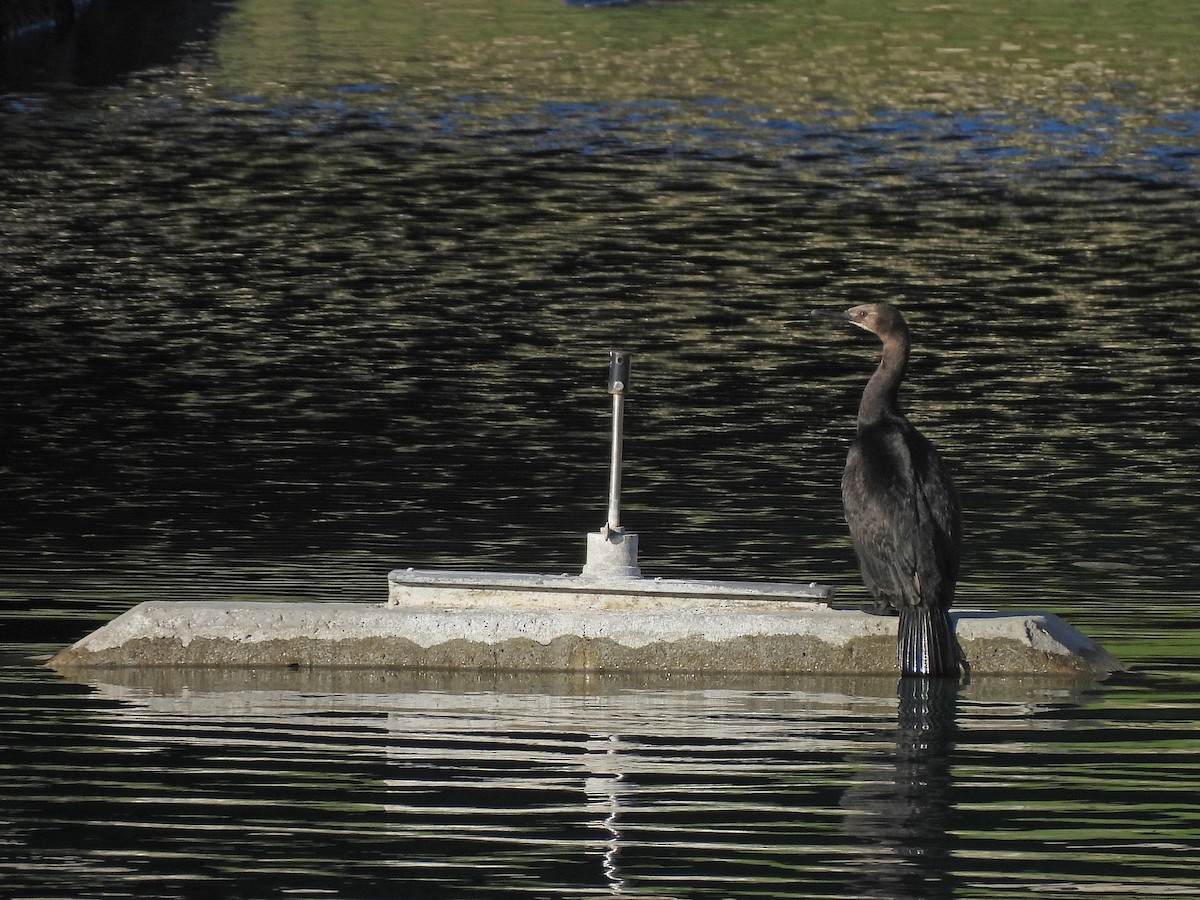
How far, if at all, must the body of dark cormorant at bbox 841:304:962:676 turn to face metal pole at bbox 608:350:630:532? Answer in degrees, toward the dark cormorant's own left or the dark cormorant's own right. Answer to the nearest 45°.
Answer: approximately 45° to the dark cormorant's own left

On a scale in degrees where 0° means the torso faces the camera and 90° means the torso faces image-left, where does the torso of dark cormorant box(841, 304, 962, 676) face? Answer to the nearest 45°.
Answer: approximately 135°
